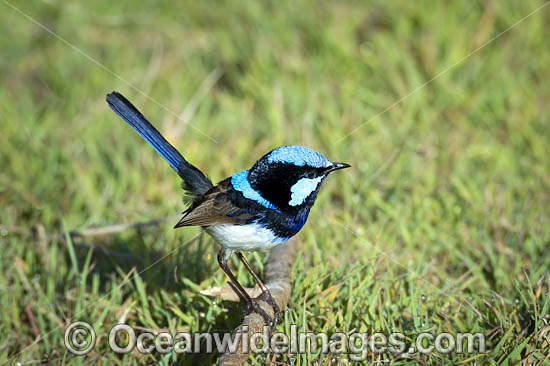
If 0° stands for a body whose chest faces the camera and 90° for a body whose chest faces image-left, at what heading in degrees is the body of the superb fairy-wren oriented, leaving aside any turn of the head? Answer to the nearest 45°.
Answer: approximately 270°
